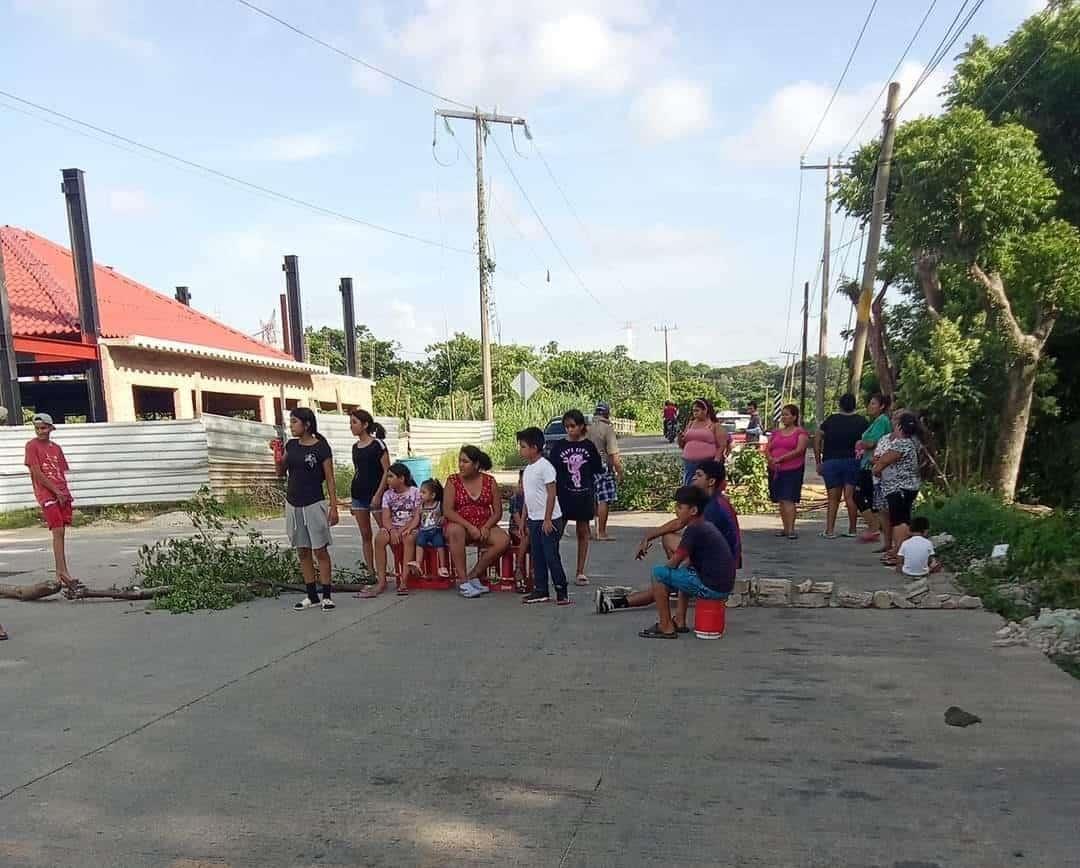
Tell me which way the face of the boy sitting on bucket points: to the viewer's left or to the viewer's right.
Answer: to the viewer's left

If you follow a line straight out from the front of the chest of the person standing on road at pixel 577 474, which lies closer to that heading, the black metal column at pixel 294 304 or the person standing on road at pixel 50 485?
the person standing on road

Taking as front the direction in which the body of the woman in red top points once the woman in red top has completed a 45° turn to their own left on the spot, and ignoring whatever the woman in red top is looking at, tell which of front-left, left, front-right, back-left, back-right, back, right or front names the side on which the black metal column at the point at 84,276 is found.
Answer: back

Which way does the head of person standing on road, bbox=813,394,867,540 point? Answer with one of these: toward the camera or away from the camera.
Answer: away from the camera

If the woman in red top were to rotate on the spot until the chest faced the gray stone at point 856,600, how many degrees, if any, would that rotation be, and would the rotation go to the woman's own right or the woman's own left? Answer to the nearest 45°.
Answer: approximately 90° to the woman's own left

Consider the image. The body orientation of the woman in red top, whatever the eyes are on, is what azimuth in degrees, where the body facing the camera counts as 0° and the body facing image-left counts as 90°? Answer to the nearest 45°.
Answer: approximately 0°

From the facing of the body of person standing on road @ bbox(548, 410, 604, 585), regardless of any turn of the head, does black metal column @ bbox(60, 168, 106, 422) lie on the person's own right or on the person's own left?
on the person's own right
